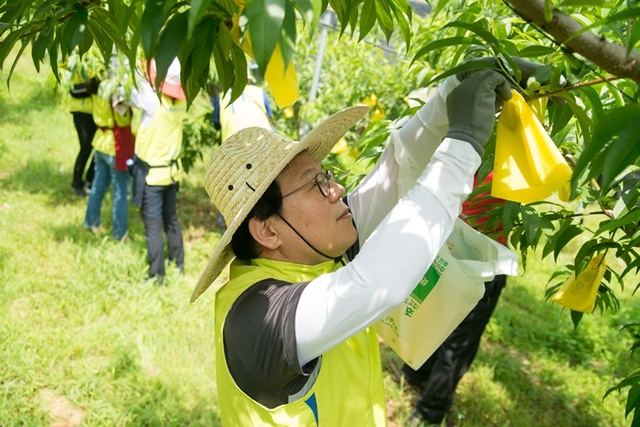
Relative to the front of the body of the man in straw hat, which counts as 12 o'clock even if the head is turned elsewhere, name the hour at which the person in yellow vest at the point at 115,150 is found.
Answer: The person in yellow vest is roughly at 8 o'clock from the man in straw hat.

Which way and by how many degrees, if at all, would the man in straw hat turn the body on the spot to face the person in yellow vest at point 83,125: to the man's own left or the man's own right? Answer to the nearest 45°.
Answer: approximately 135° to the man's own left

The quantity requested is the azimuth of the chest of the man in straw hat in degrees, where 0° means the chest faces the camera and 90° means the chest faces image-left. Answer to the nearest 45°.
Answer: approximately 270°

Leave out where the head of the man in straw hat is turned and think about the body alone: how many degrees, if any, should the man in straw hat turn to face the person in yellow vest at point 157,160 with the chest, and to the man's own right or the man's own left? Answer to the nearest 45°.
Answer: approximately 135° to the man's own left

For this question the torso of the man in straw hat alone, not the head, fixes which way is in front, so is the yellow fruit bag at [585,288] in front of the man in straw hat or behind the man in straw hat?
in front
